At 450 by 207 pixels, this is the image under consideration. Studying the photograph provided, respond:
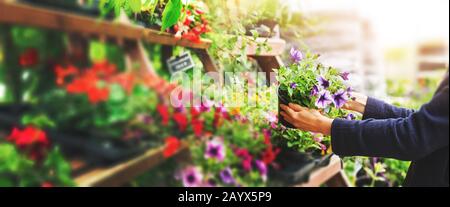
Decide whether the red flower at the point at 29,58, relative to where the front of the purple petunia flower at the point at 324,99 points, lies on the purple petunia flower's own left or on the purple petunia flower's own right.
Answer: on the purple petunia flower's own right

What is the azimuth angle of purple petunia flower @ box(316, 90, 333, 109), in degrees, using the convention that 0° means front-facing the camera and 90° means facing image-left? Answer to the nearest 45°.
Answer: approximately 0°

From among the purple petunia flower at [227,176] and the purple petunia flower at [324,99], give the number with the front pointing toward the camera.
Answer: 2

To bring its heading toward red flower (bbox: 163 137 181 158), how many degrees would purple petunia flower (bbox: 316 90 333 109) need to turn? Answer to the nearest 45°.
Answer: approximately 135° to its right

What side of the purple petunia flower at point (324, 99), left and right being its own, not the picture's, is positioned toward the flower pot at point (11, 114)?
right

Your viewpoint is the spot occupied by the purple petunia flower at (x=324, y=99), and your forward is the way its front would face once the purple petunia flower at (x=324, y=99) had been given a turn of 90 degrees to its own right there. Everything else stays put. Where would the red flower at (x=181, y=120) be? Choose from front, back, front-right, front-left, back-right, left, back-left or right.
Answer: front-right
